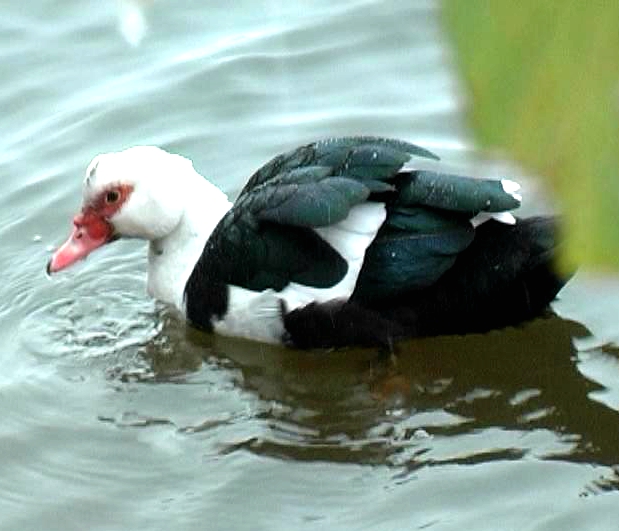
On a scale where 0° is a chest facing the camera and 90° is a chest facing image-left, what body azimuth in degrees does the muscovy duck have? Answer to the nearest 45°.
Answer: approximately 90°
